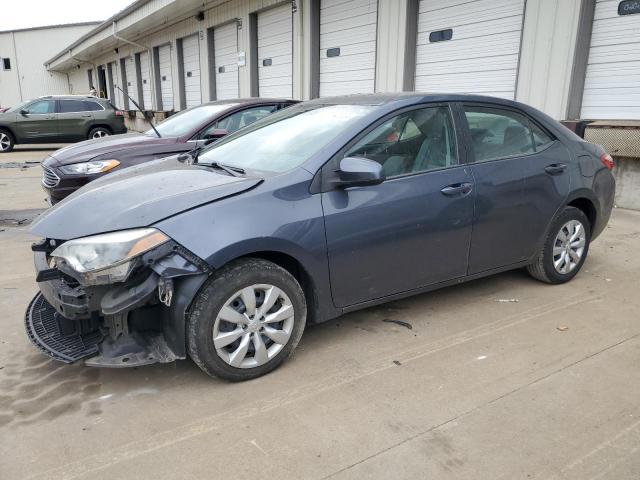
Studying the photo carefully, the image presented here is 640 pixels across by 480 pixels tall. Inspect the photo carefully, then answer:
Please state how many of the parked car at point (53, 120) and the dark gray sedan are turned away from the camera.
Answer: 0

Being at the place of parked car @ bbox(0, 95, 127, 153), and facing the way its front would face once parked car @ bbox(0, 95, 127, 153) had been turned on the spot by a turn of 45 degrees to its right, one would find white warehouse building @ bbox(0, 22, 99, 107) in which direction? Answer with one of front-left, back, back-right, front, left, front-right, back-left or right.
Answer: front-right

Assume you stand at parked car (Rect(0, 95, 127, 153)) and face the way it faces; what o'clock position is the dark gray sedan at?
The dark gray sedan is roughly at 9 o'clock from the parked car.

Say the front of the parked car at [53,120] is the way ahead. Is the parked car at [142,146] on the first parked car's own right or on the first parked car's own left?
on the first parked car's own left

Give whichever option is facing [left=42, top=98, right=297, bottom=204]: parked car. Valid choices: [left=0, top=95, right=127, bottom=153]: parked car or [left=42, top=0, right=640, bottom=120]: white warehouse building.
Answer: the white warehouse building

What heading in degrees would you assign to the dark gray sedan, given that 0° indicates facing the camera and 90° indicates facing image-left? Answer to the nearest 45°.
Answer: approximately 45°

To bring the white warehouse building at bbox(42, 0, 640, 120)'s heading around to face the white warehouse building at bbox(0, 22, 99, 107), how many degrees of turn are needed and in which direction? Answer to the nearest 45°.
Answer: approximately 90° to its right

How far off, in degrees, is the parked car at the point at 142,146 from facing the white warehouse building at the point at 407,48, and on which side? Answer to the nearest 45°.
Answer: approximately 180°

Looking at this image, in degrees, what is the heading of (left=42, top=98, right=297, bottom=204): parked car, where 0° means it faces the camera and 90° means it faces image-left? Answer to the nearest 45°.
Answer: approximately 45°

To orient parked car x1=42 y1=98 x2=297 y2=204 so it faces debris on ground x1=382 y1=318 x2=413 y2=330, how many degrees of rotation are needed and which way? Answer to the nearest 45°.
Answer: approximately 90° to its left

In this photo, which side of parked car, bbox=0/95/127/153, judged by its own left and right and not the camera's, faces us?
left

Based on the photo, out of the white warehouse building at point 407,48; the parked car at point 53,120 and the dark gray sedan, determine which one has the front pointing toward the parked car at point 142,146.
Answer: the white warehouse building

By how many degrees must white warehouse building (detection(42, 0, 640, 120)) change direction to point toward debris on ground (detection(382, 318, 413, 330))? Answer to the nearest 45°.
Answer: approximately 45° to its left

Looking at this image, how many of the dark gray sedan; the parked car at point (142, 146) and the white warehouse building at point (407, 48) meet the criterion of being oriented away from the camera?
0
